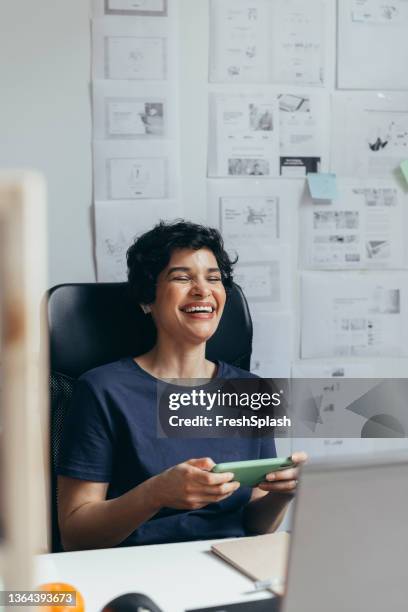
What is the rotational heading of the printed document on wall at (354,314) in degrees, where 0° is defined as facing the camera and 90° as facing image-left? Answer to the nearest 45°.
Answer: approximately 0°

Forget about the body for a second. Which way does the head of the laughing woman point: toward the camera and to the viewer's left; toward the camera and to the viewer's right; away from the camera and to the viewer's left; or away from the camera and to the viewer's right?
toward the camera and to the viewer's right

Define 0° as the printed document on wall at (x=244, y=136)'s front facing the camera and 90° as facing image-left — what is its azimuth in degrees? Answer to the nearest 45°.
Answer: approximately 0°

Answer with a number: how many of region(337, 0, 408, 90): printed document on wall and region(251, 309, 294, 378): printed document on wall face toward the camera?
2
